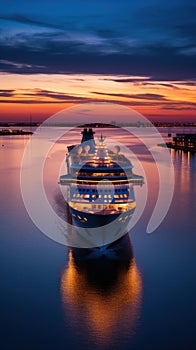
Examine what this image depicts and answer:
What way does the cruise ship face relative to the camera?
toward the camera
